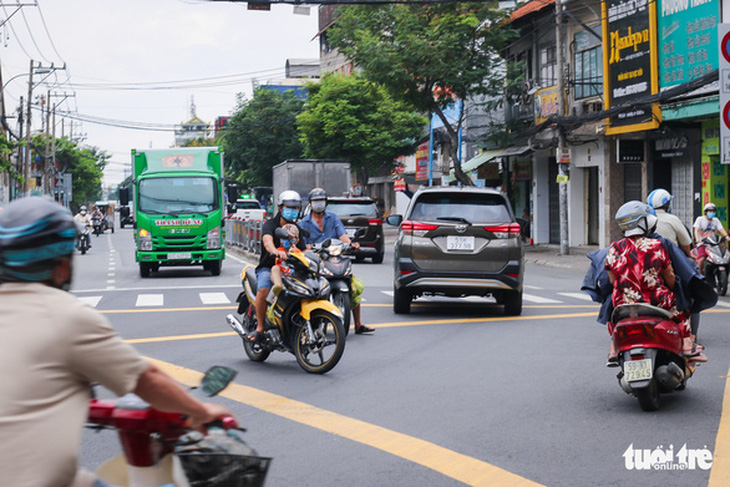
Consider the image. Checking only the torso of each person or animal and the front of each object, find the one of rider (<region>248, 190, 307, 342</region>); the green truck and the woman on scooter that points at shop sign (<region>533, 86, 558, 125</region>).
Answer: the woman on scooter

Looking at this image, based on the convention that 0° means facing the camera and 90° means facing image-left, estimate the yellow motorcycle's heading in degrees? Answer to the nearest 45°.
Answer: approximately 315°

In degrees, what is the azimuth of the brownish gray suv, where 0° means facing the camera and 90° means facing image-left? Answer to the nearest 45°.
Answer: approximately 180°

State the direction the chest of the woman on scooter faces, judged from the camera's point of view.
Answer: away from the camera

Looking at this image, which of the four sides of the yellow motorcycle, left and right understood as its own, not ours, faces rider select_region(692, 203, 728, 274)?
left

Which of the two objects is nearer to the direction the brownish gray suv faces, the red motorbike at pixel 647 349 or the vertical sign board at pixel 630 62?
the vertical sign board

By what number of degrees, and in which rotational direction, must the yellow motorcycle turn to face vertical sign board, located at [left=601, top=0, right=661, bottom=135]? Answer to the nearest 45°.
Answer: approximately 90° to its left

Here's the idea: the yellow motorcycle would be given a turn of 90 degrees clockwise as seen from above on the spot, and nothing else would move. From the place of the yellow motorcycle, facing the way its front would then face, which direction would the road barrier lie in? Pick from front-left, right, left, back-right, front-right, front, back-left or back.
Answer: back-right

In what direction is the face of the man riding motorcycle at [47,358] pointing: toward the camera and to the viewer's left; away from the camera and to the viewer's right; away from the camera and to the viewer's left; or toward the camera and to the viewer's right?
away from the camera and to the viewer's right
